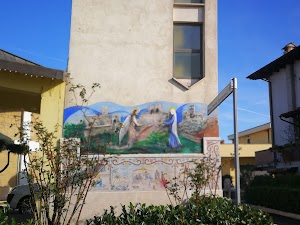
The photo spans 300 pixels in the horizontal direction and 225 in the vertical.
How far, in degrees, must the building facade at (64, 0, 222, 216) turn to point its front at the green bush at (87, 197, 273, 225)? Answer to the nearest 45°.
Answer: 0° — it already faces it

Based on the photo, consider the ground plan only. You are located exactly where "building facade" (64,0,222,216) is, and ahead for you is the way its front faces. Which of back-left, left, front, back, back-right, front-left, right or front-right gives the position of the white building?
back-left

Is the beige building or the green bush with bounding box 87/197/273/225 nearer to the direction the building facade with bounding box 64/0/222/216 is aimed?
the green bush

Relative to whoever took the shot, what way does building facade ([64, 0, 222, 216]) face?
facing the viewer
